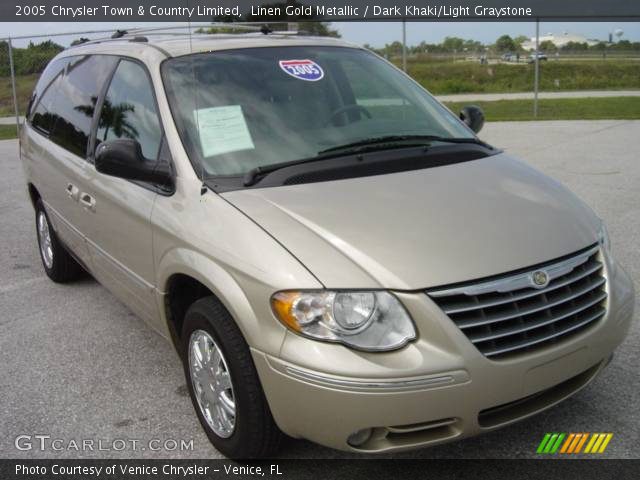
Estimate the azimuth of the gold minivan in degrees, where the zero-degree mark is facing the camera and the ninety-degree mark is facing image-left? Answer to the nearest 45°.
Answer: approximately 315°

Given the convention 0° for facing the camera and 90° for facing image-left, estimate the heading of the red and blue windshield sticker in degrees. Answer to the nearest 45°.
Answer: approximately 315°
